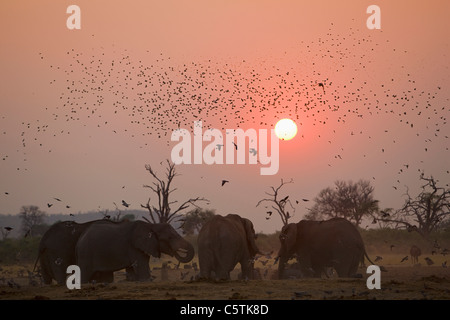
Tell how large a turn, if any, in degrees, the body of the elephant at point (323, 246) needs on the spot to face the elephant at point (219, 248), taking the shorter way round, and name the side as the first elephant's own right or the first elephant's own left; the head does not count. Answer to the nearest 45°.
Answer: approximately 45° to the first elephant's own left

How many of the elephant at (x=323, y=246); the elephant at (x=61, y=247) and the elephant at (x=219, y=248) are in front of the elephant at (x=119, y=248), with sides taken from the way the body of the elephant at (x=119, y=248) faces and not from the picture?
2

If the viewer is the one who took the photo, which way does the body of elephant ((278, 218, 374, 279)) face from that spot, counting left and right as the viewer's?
facing to the left of the viewer

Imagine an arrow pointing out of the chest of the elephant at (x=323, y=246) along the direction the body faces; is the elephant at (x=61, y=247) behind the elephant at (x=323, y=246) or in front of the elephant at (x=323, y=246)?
in front

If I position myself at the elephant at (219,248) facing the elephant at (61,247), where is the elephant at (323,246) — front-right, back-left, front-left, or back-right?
back-right

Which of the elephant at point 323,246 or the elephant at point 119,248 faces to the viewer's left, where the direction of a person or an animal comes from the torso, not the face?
the elephant at point 323,246

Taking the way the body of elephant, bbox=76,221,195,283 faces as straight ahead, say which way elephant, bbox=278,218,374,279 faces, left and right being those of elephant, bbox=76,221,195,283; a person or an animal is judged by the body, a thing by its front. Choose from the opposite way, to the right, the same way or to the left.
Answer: the opposite way

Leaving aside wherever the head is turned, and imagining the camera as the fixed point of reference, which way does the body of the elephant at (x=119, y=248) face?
to the viewer's right

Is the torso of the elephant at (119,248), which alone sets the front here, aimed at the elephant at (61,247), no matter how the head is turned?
no

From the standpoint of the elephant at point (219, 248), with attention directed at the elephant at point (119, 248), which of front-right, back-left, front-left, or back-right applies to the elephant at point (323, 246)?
back-right

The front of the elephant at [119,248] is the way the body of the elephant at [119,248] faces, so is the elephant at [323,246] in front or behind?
in front
